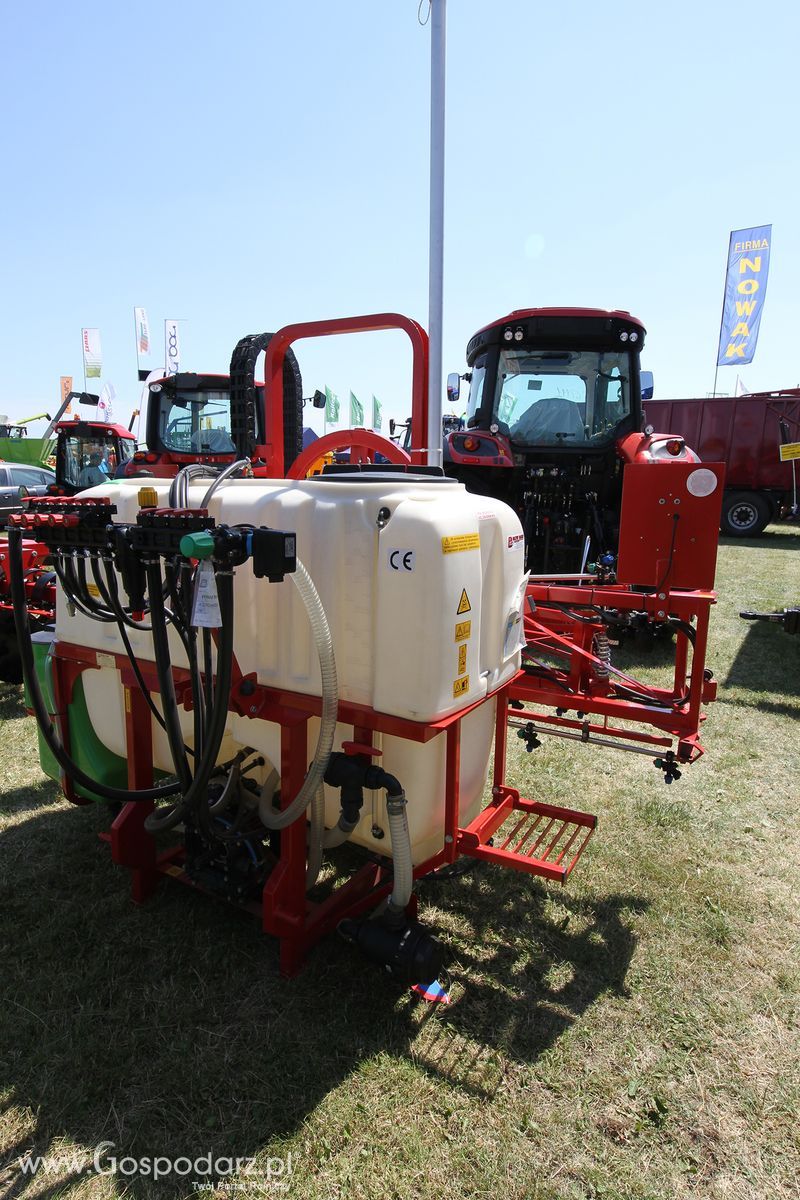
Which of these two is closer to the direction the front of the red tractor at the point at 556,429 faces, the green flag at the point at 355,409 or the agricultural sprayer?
the green flag

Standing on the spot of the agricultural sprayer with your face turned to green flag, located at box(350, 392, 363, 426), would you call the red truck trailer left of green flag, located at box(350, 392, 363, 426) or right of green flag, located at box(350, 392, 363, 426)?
right

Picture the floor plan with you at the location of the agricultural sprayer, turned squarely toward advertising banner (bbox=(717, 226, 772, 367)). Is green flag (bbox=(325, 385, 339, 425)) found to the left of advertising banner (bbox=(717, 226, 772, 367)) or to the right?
left

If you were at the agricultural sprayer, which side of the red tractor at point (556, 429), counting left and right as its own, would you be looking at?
back

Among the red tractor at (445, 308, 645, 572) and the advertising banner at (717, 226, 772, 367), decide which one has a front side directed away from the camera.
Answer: the red tractor

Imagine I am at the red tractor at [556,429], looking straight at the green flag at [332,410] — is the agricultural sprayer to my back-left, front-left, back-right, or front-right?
back-left

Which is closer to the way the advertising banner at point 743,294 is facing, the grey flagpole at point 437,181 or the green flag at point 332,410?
the grey flagpole

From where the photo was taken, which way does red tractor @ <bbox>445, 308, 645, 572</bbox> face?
away from the camera

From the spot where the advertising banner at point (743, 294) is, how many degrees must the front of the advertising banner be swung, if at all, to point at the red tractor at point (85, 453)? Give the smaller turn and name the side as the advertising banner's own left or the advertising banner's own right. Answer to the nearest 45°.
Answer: approximately 45° to the advertising banner's own right
